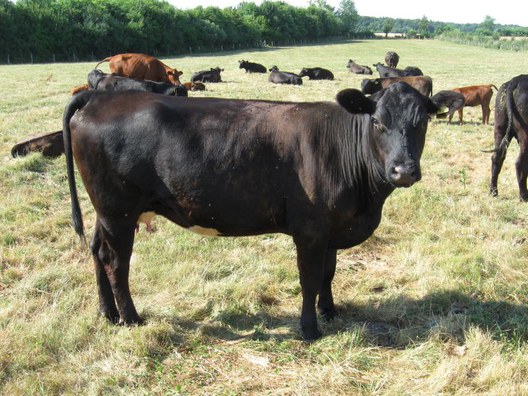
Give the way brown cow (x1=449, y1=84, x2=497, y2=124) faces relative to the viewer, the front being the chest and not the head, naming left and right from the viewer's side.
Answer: facing to the left of the viewer

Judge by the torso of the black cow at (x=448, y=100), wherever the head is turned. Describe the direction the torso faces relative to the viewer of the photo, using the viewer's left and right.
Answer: facing to the left of the viewer

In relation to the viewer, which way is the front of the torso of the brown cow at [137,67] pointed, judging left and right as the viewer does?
facing to the right of the viewer

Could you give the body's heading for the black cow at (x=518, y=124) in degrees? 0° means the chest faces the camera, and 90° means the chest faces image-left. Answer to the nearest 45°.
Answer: approximately 225°

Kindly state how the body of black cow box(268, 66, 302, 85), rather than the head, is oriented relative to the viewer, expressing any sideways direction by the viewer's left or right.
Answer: facing to the left of the viewer

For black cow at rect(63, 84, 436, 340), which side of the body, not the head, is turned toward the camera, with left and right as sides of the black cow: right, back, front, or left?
right

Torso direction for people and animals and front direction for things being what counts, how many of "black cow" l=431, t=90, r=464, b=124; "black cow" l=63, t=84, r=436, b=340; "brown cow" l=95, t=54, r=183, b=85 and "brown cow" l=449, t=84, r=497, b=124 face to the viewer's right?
2

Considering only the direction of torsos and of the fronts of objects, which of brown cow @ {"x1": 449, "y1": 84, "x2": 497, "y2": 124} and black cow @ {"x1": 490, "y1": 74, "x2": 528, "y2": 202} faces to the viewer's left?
the brown cow

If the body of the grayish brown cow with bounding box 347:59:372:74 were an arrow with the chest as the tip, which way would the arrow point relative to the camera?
to the viewer's left

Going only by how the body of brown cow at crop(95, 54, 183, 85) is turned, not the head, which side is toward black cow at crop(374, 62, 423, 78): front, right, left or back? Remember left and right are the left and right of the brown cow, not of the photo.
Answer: front
